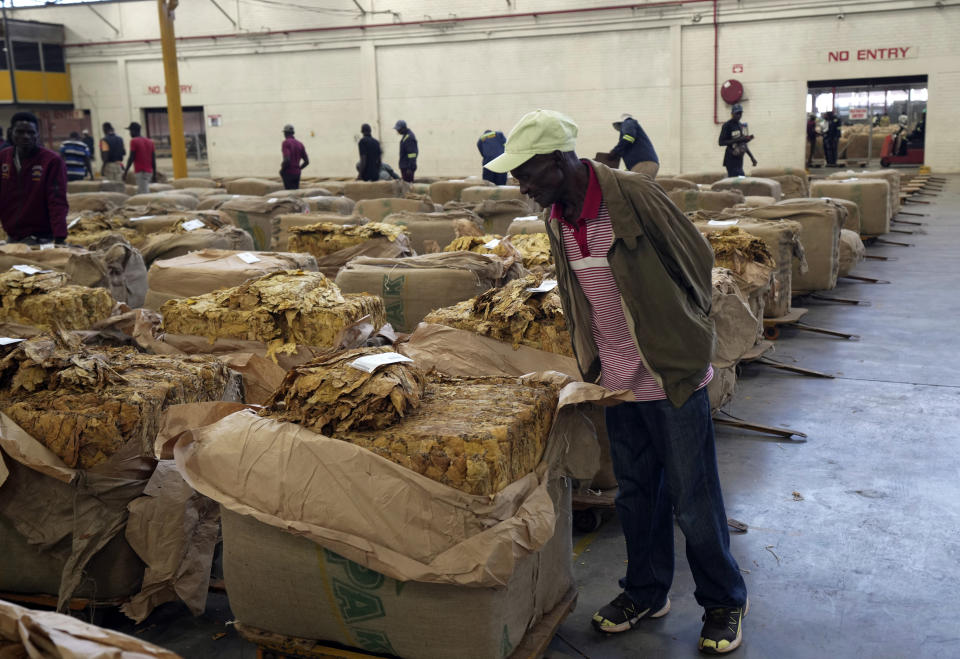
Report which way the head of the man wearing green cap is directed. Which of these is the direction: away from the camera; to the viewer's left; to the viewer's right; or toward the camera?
to the viewer's left

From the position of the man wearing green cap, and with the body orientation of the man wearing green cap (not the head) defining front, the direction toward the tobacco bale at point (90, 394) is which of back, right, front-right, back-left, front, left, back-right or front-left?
front-right

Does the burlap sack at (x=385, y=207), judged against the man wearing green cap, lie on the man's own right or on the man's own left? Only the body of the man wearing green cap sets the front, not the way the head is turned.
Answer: on the man's own right

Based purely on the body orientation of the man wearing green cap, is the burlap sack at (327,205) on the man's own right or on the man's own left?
on the man's own right

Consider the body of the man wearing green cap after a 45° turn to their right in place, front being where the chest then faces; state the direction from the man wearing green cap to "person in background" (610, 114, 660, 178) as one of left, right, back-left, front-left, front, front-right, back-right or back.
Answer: right

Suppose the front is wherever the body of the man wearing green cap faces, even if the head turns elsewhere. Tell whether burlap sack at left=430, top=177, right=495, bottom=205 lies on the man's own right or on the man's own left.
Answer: on the man's own right

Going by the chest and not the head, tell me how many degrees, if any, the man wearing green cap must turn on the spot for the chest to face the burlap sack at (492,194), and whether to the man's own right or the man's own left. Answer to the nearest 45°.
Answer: approximately 135° to the man's own right

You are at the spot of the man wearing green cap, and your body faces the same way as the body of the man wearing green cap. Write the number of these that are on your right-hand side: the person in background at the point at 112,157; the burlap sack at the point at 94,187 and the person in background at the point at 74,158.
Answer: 3

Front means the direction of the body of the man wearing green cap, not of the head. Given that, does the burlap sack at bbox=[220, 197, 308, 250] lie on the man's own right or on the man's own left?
on the man's own right

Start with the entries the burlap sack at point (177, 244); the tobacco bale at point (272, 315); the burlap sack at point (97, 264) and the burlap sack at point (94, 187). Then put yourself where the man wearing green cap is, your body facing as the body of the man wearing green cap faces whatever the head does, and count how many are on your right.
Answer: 4

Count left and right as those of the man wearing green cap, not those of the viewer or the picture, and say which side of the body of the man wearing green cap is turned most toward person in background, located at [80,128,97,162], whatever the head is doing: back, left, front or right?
right

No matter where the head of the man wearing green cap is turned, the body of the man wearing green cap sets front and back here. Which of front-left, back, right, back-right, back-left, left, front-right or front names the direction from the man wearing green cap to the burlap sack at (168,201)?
right

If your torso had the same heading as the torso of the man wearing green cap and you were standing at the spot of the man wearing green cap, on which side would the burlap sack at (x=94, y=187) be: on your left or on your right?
on your right

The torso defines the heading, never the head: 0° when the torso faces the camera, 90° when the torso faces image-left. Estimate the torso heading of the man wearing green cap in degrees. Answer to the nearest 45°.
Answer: approximately 45°
